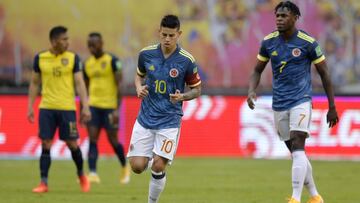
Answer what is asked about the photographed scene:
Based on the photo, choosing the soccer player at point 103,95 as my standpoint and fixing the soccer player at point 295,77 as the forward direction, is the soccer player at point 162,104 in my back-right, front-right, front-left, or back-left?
front-right

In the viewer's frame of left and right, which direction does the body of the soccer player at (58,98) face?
facing the viewer

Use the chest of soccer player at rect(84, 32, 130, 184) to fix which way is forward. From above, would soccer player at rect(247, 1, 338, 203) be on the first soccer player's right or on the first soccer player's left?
on the first soccer player's left

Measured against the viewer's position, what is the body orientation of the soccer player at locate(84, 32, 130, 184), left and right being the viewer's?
facing the viewer and to the left of the viewer

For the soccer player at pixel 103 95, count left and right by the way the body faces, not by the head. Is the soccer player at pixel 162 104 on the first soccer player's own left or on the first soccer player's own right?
on the first soccer player's own left

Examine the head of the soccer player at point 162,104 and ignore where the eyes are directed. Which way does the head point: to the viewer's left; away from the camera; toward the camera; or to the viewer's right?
toward the camera

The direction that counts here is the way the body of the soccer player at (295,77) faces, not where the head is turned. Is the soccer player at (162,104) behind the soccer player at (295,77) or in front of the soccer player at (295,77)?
in front

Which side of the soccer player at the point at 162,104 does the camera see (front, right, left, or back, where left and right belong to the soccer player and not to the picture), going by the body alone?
front

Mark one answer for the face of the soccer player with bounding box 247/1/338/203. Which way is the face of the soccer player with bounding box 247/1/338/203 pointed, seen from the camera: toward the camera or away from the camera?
toward the camera
